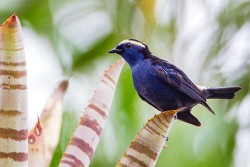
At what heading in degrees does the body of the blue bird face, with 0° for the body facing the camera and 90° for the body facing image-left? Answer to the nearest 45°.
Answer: approximately 90°
